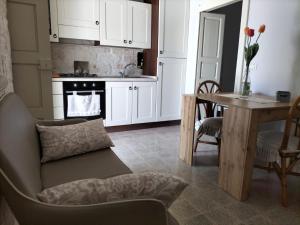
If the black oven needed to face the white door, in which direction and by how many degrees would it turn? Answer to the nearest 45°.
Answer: approximately 90° to its left

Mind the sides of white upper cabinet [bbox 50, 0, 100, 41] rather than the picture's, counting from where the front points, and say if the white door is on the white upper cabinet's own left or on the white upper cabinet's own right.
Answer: on the white upper cabinet's own left

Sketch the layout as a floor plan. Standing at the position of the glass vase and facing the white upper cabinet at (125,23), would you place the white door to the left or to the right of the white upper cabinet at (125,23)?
right

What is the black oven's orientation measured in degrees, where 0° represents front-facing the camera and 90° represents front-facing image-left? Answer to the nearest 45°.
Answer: approximately 0°

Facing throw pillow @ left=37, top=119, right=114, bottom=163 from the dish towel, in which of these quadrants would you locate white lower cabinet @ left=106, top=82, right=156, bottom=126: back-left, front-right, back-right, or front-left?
back-left

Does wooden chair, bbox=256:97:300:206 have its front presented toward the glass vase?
yes

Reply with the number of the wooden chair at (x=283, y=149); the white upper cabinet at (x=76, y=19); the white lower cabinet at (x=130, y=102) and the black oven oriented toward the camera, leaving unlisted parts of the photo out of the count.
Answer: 3

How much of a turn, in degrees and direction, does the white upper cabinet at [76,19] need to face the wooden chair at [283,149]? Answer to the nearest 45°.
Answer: approximately 45° to its left

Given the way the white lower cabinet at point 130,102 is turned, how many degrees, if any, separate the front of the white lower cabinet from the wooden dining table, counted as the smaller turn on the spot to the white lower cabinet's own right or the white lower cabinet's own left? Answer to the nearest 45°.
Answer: approximately 45° to the white lower cabinet's own left

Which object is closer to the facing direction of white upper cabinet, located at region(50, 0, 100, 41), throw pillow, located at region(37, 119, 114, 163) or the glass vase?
the throw pillow

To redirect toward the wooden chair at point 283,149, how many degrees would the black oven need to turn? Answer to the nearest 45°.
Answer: approximately 45° to its left
